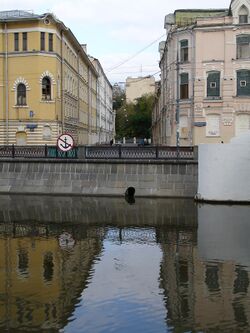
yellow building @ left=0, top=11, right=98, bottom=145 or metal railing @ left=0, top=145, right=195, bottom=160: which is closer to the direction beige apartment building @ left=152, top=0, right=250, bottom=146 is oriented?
the metal railing

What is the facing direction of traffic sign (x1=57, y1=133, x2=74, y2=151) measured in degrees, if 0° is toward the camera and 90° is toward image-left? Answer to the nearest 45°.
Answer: approximately 0°

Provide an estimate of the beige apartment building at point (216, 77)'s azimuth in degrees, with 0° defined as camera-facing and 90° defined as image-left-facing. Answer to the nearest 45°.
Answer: approximately 0°

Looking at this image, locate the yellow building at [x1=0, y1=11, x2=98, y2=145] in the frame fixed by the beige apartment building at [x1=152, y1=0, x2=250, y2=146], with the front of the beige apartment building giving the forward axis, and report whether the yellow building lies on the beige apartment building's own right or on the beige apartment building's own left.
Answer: on the beige apartment building's own right

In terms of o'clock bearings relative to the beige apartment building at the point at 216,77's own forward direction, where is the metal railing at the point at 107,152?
The metal railing is roughly at 1 o'clock from the beige apartment building.

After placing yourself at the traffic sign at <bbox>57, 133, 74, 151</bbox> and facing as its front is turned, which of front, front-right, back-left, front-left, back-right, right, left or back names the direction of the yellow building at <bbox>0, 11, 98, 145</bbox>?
back
